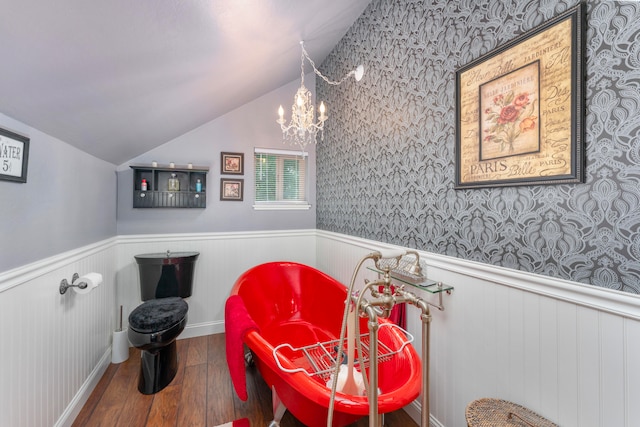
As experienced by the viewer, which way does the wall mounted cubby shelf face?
facing the viewer

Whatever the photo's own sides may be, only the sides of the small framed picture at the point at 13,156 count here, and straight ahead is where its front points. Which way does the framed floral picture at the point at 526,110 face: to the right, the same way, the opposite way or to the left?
the opposite way

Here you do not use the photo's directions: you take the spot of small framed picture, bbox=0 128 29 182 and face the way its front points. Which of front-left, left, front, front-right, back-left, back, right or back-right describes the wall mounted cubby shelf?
left

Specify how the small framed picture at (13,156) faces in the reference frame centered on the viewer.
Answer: facing the viewer and to the right of the viewer

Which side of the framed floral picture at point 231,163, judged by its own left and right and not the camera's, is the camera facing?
front

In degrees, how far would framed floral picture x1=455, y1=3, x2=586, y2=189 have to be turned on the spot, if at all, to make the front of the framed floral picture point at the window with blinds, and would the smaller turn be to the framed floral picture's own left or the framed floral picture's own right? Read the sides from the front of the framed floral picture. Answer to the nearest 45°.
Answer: approximately 45° to the framed floral picture's own right

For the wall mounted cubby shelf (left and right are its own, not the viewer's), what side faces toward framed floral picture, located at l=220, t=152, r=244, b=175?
left

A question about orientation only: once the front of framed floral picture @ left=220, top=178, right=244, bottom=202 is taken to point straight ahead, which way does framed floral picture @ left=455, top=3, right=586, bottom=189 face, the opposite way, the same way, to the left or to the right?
to the right

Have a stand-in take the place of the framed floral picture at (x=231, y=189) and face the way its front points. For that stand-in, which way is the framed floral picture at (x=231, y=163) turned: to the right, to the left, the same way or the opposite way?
the same way

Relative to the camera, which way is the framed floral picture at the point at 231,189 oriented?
toward the camera

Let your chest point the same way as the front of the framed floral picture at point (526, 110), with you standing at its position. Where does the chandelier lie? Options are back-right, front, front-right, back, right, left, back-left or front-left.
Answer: front-right

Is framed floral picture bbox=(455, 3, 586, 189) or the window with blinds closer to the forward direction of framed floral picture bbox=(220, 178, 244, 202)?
the framed floral picture

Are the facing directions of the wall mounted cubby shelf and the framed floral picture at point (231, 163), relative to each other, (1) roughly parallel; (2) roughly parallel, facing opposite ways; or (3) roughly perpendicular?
roughly parallel

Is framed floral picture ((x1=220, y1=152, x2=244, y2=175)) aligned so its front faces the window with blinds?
no

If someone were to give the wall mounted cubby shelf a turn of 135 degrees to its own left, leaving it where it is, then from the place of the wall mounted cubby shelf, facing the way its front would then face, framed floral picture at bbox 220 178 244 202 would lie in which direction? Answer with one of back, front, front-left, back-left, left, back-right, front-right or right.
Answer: front-right

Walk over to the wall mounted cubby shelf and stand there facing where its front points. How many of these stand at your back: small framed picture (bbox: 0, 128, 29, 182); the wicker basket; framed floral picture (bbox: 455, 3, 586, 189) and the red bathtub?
0

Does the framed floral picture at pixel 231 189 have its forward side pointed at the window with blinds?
no

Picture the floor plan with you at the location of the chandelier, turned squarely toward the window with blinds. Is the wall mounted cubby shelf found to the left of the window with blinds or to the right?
left

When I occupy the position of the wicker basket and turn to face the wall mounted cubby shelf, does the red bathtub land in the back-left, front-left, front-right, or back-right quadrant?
front-right
